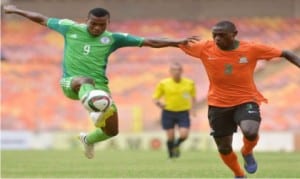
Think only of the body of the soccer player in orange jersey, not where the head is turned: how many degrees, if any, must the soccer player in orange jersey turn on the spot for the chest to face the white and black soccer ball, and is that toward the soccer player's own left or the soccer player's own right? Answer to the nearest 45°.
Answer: approximately 45° to the soccer player's own right

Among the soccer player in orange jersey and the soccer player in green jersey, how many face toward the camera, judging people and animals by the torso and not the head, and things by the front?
2

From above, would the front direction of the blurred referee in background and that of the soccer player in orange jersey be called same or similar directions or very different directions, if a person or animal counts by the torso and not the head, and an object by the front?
same or similar directions

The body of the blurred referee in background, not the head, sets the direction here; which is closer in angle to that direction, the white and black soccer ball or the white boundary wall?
the white and black soccer ball

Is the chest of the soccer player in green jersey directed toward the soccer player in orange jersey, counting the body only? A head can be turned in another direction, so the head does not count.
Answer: no

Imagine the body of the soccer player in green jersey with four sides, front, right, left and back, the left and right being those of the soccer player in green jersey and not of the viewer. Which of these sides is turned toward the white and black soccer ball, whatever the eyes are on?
front

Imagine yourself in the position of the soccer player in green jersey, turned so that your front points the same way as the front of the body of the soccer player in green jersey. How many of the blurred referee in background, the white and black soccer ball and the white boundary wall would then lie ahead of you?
1

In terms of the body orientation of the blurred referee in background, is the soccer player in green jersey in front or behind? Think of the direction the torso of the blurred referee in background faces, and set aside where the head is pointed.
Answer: in front

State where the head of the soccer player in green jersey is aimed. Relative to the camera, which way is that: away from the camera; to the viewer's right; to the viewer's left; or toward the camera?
toward the camera

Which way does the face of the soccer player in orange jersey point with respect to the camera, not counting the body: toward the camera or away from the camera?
toward the camera

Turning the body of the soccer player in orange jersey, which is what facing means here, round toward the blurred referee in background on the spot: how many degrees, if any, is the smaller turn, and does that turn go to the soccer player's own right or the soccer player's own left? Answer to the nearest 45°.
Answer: approximately 180°

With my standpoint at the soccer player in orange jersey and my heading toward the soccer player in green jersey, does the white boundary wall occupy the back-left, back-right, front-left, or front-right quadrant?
front-right

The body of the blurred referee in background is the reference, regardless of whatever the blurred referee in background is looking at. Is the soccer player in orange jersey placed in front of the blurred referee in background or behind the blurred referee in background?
in front

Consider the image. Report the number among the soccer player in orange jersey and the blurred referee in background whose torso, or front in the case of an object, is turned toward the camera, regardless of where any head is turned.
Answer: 2

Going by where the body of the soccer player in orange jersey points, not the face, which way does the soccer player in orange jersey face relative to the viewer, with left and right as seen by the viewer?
facing the viewer
